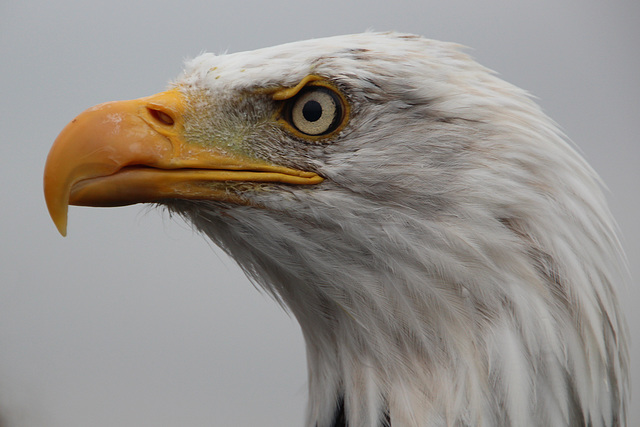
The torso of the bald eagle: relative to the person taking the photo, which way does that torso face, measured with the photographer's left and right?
facing to the left of the viewer
